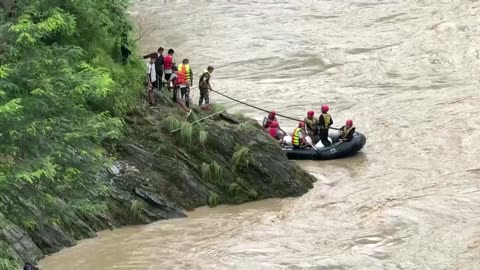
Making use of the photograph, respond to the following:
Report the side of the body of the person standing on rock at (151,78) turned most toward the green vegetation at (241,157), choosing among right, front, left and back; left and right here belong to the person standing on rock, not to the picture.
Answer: front

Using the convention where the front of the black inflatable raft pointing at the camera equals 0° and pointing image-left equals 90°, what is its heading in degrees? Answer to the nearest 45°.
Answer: approximately 270°

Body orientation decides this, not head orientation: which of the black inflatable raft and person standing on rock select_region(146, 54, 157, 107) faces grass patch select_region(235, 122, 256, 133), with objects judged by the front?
the person standing on rock

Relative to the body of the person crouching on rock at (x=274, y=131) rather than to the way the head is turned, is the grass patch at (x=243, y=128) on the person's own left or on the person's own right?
on the person's own right

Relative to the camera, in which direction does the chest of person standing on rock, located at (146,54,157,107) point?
to the viewer's right

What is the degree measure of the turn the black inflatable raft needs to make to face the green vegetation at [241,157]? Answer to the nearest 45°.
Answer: approximately 135° to its right

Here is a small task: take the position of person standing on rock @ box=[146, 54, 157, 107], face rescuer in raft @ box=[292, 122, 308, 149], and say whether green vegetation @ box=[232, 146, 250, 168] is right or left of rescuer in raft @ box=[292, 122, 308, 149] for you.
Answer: right

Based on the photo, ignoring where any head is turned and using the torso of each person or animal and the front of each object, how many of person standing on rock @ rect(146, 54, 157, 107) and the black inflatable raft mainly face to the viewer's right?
2
